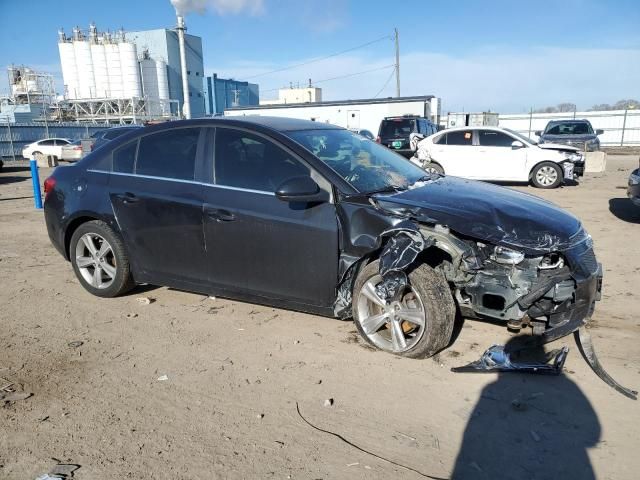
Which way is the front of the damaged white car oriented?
to the viewer's right

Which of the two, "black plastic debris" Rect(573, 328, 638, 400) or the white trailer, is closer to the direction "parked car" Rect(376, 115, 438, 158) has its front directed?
the white trailer

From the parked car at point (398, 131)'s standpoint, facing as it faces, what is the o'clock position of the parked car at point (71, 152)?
the parked car at point (71, 152) is roughly at 8 o'clock from the parked car at point (398, 131).

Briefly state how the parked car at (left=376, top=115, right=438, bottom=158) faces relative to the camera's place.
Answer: facing away from the viewer and to the right of the viewer

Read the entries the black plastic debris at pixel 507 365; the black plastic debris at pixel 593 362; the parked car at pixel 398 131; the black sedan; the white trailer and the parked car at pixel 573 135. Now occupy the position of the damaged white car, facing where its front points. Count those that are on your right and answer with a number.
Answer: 3

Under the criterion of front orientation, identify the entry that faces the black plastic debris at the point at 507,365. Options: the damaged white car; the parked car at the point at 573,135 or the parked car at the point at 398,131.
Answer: the parked car at the point at 573,135

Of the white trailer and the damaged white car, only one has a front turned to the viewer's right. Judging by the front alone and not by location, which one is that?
the damaged white car

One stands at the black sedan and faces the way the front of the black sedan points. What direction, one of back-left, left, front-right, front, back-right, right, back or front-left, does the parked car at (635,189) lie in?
left

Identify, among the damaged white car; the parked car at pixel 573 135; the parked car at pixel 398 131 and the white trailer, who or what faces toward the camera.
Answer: the parked car at pixel 573 135

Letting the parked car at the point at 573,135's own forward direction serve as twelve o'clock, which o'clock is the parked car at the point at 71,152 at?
the parked car at the point at 71,152 is roughly at 3 o'clock from the parked car at the point at 573,135.

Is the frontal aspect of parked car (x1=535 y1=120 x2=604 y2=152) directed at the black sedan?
yes

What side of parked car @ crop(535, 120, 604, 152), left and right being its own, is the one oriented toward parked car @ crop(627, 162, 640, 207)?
front

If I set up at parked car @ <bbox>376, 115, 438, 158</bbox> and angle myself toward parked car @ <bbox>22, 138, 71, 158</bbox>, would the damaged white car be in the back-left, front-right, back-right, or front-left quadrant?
back-left

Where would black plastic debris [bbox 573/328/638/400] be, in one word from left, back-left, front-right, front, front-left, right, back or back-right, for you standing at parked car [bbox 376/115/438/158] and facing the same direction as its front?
back-right
